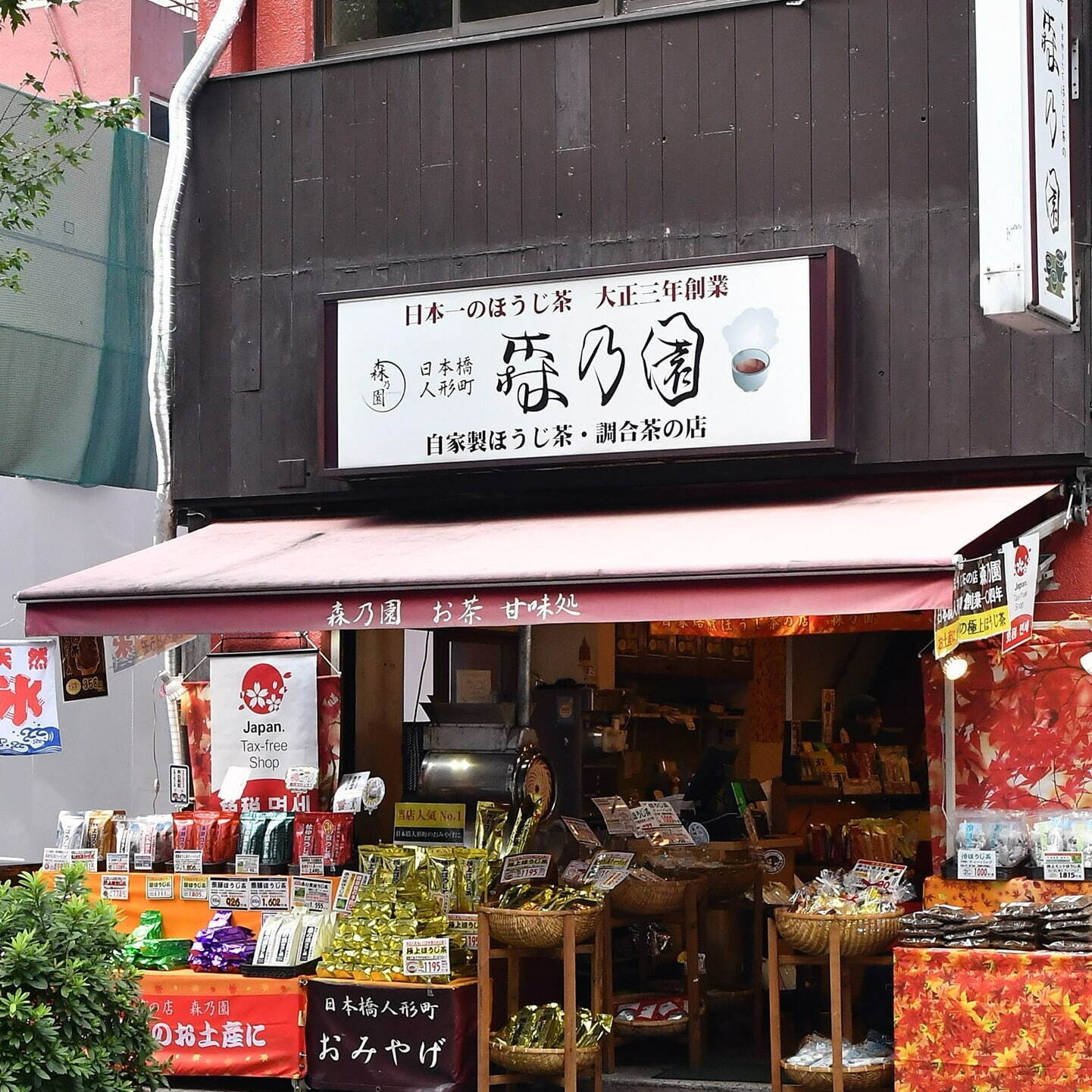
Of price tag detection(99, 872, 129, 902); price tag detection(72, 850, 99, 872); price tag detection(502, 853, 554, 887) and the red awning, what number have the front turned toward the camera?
4

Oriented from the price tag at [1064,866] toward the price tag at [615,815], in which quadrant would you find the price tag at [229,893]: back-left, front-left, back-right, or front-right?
front-left

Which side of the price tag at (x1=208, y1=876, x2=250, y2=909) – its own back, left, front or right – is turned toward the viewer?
front

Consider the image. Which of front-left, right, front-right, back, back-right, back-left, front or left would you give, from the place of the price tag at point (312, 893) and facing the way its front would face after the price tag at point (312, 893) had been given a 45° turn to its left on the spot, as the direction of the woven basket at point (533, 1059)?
front

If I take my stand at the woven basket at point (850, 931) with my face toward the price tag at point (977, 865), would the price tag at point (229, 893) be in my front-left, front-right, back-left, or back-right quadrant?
back-left

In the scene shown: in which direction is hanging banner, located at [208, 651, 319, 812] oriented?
toward the camera

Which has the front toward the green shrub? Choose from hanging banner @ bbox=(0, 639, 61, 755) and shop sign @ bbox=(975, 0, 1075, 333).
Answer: the hanging banner

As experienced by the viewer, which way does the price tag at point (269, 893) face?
facing the viewer

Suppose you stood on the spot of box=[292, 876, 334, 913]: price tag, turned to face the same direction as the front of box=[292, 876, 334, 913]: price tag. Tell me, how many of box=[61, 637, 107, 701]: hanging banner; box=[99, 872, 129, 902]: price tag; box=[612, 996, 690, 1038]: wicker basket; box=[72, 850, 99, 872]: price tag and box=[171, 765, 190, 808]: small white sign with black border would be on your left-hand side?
1

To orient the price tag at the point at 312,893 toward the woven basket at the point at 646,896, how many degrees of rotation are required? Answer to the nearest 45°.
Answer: approximately 90° to its left
